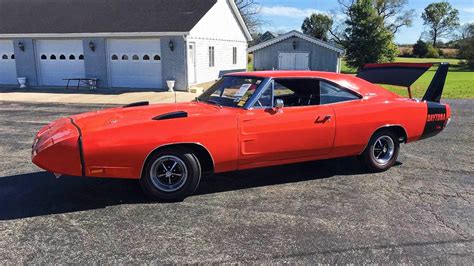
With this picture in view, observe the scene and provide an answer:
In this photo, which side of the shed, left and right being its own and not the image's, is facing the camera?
front

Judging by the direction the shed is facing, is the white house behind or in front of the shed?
in front

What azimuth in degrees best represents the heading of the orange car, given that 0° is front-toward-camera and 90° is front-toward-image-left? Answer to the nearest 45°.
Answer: approximately 45°

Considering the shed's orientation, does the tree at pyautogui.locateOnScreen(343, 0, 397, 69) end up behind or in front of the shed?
behind

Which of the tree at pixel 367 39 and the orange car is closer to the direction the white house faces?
the orange car

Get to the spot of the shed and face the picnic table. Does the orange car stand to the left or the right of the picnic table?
left

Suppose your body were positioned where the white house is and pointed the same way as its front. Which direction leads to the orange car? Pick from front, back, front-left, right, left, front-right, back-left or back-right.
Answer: front

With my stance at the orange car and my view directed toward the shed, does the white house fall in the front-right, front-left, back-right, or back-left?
front-left

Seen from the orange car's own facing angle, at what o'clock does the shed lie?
The shed is roughly at 5 o'clock from the orange car.

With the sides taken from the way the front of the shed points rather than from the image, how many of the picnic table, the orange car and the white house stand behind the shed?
0

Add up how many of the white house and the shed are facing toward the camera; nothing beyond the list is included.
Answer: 2

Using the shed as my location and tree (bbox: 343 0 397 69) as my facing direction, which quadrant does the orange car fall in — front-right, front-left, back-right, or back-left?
back-right

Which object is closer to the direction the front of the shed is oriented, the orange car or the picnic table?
the orange car

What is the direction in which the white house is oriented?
toward the camera

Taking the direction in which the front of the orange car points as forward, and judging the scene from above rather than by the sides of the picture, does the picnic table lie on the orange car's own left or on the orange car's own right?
on the orange car's own right

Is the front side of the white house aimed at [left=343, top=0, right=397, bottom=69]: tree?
no

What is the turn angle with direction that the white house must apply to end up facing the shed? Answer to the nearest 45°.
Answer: approximately 135° to its left
